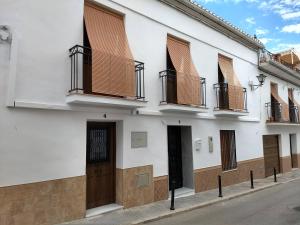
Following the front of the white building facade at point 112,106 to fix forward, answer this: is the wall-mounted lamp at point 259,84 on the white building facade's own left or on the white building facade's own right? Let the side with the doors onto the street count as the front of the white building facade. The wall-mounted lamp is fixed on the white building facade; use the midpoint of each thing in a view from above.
on the white building facade's own left

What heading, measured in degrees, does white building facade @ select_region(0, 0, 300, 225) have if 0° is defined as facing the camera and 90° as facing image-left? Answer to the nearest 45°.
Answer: approximately 315°
